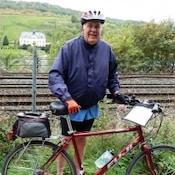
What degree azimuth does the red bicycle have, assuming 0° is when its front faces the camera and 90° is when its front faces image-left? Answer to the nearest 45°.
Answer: approximately 270°
